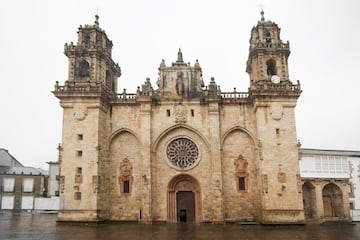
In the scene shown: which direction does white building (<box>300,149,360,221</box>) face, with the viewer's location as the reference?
facing the viewer

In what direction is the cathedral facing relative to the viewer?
toward the camera

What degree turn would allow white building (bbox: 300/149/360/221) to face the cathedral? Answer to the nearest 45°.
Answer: approximately 45° to its right

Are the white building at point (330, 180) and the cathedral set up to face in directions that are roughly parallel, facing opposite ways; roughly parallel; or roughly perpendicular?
roughly parallel

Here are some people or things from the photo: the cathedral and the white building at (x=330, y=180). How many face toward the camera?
2

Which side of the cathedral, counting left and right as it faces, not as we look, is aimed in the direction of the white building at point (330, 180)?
left
